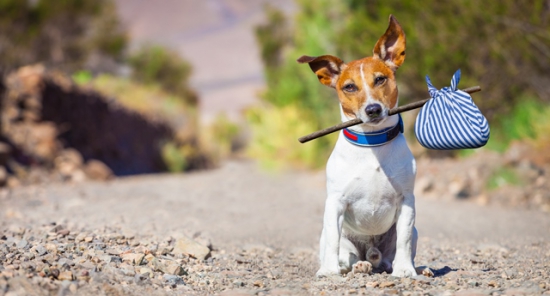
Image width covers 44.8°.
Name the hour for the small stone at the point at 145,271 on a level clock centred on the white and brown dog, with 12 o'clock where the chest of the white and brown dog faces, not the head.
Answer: The small stone is roughly at 3 o'clock from the white and brown dog.

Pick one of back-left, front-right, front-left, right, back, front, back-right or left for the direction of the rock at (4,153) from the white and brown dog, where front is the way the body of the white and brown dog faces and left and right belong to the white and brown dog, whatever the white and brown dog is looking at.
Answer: back-right

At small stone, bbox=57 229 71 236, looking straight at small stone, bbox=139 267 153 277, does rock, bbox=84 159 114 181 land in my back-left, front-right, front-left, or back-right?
back-left

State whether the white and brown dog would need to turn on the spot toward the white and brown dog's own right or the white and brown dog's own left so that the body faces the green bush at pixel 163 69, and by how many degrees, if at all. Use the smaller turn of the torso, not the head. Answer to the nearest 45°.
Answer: approximately 180°

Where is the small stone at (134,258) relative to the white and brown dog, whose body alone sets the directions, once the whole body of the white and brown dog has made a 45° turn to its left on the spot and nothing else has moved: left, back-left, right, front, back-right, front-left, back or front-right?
back-right

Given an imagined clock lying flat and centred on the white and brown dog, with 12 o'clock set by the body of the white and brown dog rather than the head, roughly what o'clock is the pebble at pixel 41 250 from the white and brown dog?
The pebble is roughly at 3 o'clock from the white and brown dog.

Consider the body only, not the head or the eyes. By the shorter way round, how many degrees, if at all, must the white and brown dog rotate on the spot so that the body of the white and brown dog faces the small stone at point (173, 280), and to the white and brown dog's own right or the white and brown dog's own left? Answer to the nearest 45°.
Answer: approximately 90° to the white and brown dog's own right

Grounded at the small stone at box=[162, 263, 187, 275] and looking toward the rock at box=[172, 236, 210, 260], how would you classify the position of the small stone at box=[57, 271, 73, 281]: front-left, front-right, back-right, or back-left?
back-left

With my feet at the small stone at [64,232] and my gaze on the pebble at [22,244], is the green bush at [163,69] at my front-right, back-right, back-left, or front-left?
back-right

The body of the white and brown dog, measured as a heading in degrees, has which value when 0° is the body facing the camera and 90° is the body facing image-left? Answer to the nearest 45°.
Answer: approximately 0°

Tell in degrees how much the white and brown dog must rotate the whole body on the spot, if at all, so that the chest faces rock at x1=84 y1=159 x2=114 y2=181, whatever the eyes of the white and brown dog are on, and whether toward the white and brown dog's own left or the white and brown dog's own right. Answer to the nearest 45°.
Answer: approximately 135° to the white and brown dog's own right

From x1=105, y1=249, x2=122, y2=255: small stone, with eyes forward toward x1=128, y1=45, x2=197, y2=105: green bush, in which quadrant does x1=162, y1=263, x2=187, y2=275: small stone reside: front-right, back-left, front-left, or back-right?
back-right
